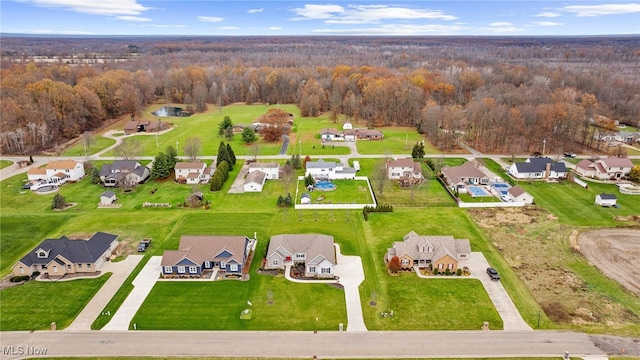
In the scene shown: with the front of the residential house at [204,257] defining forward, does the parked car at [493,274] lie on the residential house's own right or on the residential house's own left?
on the residential house's own left

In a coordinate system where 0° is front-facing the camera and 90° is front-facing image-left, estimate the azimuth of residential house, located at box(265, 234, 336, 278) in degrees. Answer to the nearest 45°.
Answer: approximately 0°

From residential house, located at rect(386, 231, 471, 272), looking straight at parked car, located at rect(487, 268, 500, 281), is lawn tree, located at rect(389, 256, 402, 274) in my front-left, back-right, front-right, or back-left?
back-right

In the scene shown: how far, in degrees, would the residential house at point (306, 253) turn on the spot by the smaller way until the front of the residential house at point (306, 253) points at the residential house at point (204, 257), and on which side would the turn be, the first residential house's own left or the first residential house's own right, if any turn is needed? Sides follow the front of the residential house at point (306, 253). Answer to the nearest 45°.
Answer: approximately 90° to the first residential house's own right

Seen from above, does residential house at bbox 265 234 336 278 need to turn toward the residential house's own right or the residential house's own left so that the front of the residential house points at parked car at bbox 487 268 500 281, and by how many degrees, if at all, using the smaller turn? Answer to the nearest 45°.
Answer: approximately 90° to the residential house's own left

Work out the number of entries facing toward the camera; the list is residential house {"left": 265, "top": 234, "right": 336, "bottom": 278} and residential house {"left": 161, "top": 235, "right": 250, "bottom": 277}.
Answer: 2

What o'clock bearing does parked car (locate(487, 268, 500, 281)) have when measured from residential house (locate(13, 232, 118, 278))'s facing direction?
The parked car is roughly at 10 o'clock from the residential house.

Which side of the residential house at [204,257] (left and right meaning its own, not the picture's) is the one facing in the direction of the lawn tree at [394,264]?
left

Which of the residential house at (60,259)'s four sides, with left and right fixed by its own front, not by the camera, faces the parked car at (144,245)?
left

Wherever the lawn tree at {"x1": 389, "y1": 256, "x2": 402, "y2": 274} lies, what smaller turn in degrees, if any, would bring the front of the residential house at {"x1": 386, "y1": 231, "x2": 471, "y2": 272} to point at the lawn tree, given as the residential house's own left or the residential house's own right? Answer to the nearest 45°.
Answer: approximately 45° to the residential house's own right

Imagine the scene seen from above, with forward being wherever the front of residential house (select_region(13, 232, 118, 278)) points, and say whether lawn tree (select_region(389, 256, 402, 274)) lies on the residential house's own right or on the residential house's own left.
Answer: on the residential house's own left
